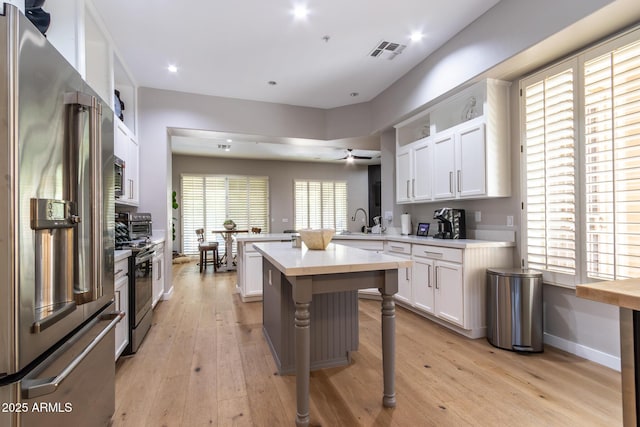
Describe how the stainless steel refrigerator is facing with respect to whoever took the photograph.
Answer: facing the viewer and to the right of the viewer

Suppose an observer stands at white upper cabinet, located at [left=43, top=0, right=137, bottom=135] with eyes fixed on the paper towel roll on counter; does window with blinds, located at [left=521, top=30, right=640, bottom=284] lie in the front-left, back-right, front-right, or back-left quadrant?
front-right

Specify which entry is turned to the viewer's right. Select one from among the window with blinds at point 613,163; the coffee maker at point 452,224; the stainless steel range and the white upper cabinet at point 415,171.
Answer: the stainless steel range

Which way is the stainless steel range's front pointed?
to the viewer's right

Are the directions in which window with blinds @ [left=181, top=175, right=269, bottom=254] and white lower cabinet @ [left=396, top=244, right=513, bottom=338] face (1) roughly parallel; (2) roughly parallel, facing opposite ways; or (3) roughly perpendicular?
roughly perpendicular

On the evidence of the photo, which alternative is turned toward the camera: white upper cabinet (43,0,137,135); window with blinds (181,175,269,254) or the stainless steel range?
the window with blinds

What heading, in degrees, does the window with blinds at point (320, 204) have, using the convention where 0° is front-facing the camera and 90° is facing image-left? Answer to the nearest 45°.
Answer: approximately 0°

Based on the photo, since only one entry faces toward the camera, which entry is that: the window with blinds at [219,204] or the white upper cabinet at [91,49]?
the window with blinds

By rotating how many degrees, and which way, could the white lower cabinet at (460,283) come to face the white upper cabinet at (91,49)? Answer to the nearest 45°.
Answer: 0° — it already faces it

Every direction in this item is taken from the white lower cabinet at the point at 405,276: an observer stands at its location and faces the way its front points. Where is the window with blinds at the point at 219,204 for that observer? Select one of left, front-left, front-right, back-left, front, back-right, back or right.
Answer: right

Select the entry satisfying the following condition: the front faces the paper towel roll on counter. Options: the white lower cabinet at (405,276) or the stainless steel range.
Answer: the stainless steel range

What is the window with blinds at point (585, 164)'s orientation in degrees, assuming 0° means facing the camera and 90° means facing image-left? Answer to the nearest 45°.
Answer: approximately 45°

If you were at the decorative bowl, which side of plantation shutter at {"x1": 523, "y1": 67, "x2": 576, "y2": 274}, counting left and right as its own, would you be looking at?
front

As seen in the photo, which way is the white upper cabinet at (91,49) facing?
to the viewer's right

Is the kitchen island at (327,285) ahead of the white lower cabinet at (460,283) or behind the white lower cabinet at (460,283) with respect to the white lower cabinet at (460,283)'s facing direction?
ahead

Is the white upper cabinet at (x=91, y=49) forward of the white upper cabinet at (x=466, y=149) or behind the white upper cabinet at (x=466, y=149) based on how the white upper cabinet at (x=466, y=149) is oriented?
forward

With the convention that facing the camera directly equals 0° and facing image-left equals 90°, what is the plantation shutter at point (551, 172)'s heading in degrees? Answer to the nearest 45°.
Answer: approximately 45°

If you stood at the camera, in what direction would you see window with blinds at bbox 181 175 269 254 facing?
facing the viewer

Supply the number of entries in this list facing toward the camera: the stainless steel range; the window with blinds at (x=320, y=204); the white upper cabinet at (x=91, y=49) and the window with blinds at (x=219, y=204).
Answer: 2

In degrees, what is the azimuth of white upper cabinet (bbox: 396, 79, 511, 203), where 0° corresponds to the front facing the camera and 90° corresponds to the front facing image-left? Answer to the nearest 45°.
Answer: approximately 45°
